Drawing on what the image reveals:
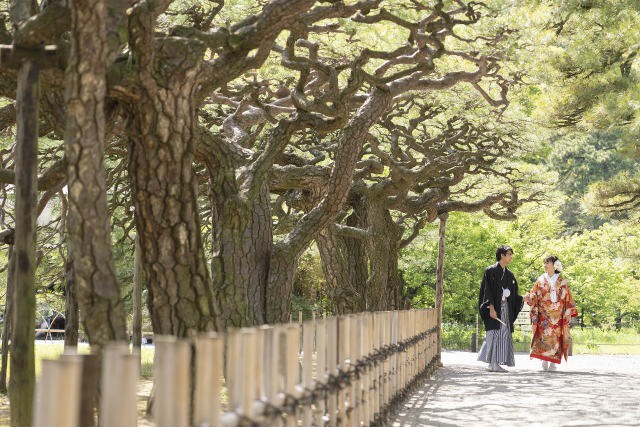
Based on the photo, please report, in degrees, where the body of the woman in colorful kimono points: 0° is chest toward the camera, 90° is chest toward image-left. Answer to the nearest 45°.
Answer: approximately 0°

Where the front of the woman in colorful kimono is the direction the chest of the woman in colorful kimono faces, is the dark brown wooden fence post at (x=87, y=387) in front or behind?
in front

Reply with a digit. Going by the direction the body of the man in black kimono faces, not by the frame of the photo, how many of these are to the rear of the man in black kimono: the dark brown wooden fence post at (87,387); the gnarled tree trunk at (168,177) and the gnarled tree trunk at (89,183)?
0

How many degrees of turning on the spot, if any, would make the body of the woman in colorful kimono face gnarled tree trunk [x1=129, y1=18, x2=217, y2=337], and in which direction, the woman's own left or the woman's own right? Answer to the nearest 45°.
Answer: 0° — they already face it

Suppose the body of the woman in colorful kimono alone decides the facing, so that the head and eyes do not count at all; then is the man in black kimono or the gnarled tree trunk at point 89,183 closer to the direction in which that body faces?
the gnarled tree trunk

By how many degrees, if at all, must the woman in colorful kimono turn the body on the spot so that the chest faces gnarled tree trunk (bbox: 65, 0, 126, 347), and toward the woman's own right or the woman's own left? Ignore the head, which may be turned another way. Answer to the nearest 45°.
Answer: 0° — they already face it

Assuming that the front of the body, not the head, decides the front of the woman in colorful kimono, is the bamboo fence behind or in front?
in front

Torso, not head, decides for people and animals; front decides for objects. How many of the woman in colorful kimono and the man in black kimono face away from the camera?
0

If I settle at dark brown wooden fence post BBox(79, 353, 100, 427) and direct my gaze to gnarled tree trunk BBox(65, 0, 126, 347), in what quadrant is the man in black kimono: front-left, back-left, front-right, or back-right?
front-right

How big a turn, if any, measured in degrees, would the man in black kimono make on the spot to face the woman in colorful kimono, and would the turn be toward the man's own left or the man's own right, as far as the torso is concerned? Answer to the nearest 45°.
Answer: approximately 90° to the man's own left

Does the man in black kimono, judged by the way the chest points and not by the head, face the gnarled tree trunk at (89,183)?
no

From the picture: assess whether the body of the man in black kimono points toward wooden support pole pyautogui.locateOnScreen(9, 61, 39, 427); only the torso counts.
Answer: no

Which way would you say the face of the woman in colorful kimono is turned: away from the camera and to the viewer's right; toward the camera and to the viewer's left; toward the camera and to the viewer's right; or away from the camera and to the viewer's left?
toward the camera and to the viewer's left
